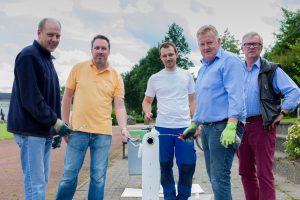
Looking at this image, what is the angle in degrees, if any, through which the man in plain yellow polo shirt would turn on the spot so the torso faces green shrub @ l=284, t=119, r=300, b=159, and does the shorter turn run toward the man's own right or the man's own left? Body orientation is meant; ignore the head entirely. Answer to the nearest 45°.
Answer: approximately 135° to the man's own left

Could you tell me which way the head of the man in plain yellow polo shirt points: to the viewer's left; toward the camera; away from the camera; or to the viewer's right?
toward the camera

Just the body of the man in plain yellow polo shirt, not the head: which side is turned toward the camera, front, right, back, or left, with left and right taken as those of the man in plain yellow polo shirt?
front

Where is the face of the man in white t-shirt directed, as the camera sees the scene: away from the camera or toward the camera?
toward the camera

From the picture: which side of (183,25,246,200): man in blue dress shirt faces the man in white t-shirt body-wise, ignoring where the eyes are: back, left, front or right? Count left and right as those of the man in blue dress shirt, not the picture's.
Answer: right

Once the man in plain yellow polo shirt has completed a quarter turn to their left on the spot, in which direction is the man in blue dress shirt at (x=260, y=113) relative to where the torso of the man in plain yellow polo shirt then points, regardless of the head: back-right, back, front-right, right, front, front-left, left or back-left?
front

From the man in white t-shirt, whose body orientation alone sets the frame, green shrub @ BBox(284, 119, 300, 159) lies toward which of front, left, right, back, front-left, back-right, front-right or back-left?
back-left

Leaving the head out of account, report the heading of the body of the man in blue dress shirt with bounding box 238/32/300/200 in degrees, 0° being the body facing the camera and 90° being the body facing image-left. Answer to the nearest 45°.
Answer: approximately 45°

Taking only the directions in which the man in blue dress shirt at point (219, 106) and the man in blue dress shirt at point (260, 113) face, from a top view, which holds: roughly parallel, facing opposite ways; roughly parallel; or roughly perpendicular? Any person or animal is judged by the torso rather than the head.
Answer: roughly parallel

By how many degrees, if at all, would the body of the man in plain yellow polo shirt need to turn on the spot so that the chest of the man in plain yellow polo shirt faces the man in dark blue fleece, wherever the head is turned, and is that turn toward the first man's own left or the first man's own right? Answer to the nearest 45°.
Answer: approximately 45° to the first man's own right

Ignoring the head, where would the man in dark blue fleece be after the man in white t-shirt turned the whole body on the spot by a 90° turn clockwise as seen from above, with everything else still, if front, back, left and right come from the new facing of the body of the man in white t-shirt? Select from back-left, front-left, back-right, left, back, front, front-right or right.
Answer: front-left
